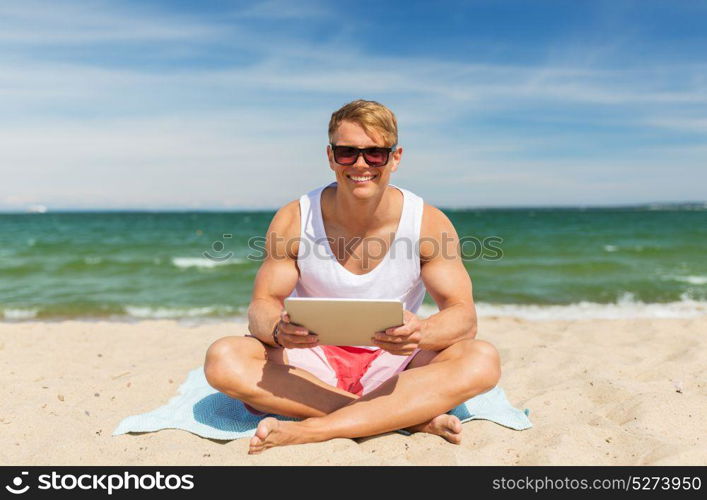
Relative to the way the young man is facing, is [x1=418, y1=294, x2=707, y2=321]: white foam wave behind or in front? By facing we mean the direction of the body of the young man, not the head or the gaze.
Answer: behind

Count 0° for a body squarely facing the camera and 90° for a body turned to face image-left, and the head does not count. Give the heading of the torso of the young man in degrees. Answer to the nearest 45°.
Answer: approximately 0°

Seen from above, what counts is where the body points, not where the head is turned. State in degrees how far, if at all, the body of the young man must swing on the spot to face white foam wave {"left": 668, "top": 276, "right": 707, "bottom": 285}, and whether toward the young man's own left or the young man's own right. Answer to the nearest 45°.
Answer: approximately 135° to the young man's own left

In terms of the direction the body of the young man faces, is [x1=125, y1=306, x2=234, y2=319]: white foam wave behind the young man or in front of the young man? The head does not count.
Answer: behind

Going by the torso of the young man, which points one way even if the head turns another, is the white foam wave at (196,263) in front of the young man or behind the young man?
behind
